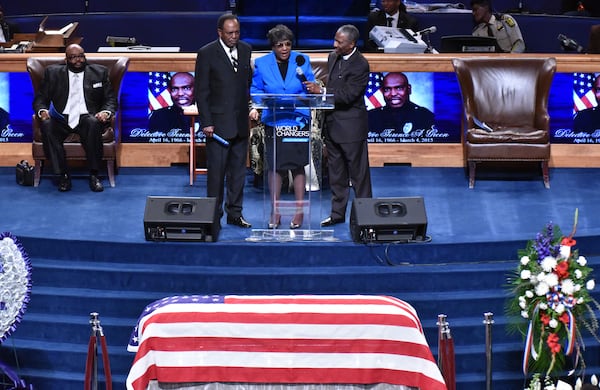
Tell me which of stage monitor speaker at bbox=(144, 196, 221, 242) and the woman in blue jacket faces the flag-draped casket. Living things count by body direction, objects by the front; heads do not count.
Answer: the woman in blue jacket

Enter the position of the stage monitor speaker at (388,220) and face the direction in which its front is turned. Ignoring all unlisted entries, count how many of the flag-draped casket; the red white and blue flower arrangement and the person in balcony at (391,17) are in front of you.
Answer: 1

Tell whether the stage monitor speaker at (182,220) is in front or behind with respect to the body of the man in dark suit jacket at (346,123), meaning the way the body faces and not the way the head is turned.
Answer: in front

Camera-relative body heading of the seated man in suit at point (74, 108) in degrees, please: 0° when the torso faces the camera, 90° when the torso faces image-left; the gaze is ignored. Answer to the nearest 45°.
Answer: approximately 0°

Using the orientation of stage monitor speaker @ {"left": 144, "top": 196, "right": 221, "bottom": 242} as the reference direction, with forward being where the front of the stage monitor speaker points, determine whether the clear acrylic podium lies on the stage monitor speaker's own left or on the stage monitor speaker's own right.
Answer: on the stage monitor speaker's own right

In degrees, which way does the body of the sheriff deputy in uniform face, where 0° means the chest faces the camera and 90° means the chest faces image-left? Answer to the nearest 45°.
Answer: approximately 45°

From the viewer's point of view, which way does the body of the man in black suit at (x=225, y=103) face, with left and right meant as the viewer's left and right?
facing the viewer and to the right of the viewer

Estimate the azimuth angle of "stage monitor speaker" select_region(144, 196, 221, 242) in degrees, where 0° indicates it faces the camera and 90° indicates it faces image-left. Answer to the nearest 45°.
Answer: approximately 180°

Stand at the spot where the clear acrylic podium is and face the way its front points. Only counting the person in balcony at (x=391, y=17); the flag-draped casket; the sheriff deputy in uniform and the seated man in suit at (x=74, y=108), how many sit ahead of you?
1

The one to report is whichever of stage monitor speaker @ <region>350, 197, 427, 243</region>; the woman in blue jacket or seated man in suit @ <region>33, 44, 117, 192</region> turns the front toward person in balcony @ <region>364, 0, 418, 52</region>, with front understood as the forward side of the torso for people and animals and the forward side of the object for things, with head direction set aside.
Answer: the stage monitor speaker

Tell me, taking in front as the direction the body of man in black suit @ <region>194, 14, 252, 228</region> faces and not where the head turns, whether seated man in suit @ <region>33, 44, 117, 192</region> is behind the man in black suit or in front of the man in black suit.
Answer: behind

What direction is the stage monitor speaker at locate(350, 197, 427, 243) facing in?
away from the camera

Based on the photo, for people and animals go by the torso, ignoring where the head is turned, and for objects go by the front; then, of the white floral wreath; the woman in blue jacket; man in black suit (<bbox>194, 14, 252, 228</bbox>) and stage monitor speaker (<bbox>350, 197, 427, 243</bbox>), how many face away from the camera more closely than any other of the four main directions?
1
